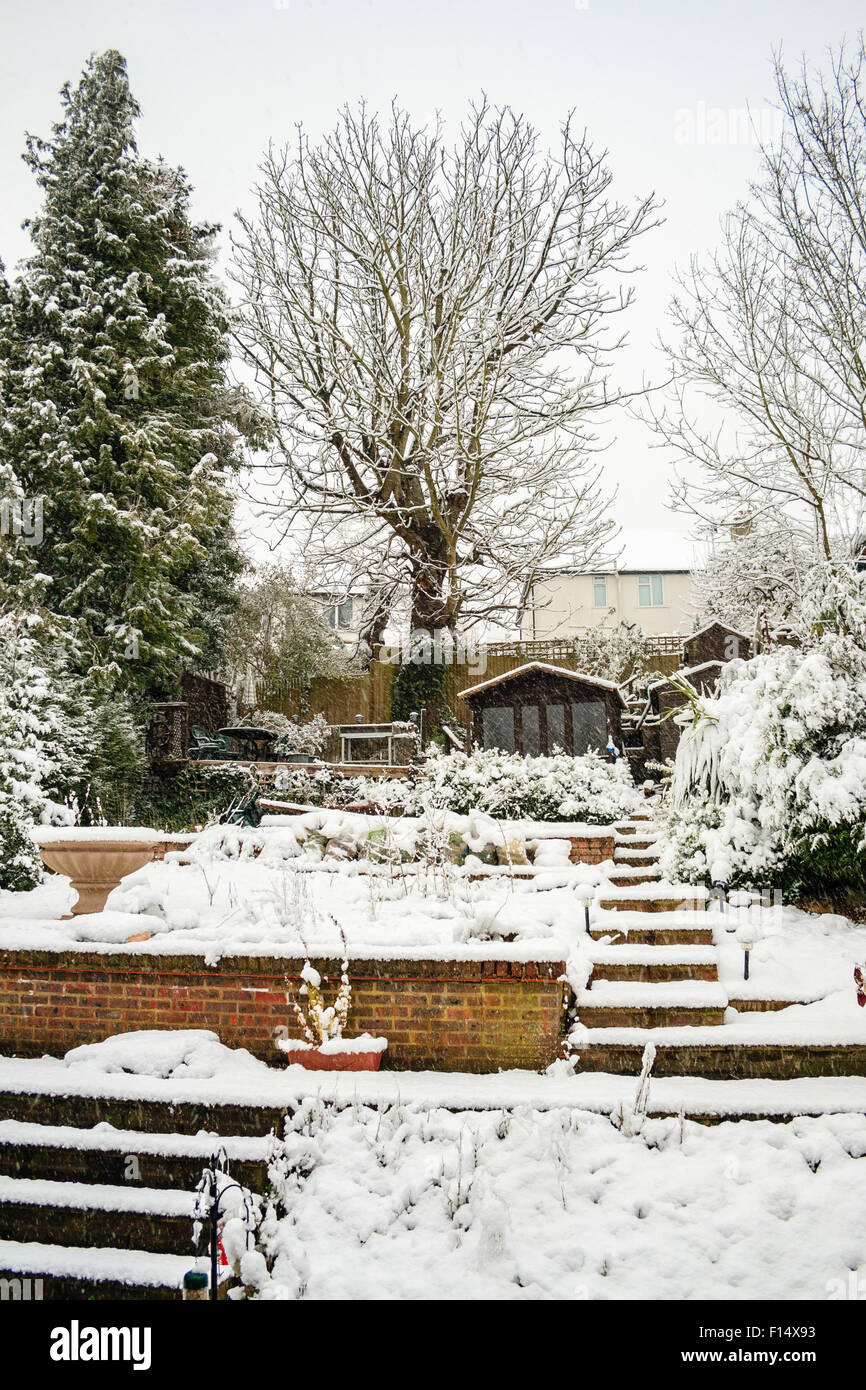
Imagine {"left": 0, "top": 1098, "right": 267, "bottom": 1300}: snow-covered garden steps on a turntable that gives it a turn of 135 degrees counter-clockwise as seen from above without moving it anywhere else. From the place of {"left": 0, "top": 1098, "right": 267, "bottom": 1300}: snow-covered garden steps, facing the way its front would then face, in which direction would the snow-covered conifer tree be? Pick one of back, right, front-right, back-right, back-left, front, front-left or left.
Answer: front-left

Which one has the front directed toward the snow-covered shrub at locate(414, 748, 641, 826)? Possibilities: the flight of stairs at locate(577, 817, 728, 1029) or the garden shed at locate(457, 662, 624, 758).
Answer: the garden shed

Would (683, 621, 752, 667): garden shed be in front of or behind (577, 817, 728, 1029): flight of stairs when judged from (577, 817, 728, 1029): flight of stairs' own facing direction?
behind

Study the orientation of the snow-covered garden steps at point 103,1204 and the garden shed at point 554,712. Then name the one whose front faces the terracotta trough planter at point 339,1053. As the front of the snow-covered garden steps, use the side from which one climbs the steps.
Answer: the garden shed

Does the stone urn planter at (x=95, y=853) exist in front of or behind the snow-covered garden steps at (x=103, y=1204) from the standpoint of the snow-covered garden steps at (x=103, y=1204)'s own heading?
behind

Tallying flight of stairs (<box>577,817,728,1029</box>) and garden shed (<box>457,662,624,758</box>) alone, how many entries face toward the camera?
2

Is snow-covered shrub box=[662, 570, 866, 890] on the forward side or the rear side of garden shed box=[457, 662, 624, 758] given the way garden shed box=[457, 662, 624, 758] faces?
on the forward side
